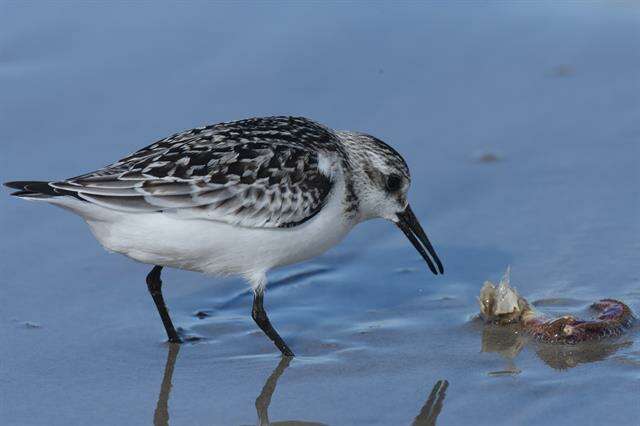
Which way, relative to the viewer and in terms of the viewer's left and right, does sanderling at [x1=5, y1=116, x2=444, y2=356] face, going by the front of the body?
facing to the right of the viewer
